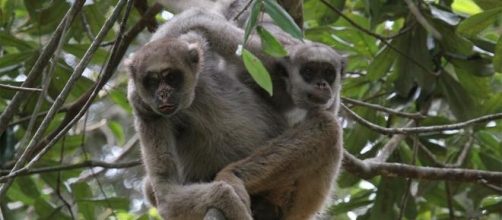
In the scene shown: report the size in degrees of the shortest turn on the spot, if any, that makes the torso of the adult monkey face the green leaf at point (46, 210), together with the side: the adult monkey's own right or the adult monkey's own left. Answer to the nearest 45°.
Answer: approximately 90° to the adult monkey's own right

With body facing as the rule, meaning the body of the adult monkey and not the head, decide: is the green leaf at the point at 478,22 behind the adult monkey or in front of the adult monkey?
behind

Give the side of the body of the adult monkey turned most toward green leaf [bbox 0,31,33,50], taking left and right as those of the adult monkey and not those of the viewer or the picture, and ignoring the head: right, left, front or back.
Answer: right

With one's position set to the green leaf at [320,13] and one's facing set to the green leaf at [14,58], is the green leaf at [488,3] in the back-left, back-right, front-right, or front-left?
back-left

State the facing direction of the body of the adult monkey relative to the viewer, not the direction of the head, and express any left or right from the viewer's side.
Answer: facing the viewer and to the left of the viewer
